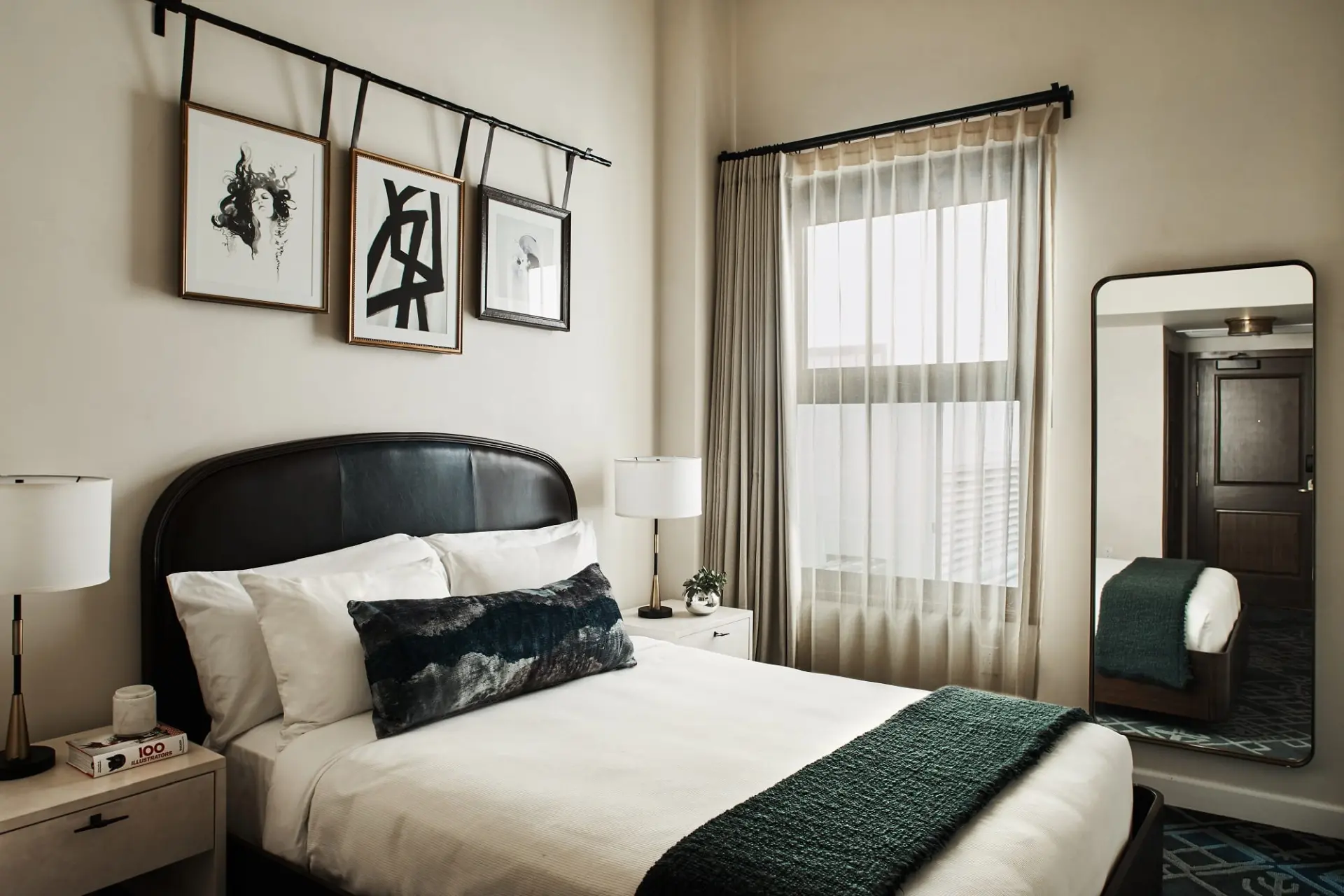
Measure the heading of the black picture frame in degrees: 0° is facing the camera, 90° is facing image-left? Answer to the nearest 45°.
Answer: approximately 315°

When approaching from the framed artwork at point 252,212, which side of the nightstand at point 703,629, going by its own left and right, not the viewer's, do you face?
right

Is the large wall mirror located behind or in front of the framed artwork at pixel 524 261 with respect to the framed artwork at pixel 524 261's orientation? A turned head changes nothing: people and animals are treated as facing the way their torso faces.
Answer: in front

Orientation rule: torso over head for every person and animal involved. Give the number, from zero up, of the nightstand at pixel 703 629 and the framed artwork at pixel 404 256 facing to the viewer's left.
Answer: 0

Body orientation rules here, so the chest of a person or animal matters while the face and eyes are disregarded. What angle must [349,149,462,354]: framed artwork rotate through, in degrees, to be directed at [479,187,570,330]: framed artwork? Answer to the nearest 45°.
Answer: approximately 90° to its left

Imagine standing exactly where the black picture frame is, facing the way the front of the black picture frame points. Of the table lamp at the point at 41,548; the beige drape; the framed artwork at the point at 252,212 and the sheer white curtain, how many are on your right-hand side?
2

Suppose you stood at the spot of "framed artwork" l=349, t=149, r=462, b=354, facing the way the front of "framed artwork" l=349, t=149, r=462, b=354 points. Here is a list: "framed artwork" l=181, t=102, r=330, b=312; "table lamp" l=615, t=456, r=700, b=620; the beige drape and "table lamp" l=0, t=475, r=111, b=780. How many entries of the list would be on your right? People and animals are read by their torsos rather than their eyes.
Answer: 2

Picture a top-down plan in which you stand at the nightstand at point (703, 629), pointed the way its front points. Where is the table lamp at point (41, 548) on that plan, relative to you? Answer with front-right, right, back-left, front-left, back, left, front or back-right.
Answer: right

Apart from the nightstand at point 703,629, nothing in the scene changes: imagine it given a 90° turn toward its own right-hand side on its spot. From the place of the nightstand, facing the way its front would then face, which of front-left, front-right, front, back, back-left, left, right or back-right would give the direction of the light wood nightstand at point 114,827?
front
